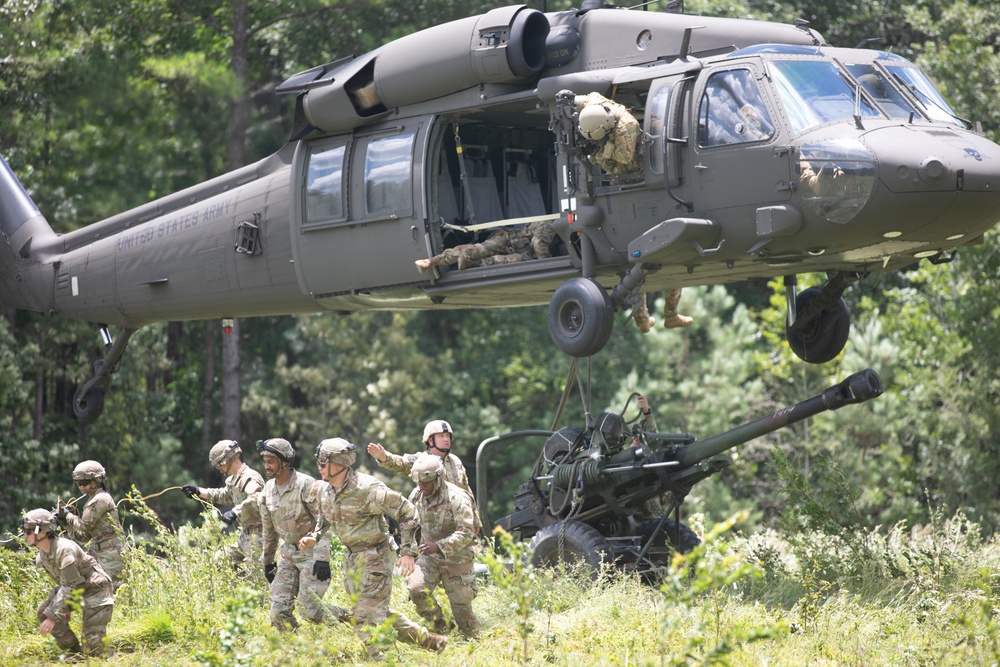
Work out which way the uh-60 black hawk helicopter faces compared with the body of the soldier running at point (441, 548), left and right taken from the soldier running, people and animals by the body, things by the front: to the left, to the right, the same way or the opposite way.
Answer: to the left

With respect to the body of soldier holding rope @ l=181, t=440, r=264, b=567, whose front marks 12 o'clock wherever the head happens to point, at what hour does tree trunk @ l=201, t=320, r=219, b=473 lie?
The tree trunk is roughly at 3 o'clock from the soldier holding rope.

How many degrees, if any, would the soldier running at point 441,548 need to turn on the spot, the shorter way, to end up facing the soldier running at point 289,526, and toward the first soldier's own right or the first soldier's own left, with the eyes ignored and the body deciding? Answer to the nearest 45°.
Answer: approximately 90° to the first soldier's own right

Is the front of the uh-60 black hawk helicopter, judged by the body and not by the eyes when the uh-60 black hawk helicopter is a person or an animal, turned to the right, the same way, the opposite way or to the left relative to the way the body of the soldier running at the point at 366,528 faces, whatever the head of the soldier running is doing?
to the left

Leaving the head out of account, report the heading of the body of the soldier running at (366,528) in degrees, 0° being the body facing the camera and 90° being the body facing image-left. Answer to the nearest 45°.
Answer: approximately 45°

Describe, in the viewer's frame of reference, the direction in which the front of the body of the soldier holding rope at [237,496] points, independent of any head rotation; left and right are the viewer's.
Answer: facing to the left of the viewer

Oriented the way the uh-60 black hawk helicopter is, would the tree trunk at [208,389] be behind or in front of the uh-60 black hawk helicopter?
behind

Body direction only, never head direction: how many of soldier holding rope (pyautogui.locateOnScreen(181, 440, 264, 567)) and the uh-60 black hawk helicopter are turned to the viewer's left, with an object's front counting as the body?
1

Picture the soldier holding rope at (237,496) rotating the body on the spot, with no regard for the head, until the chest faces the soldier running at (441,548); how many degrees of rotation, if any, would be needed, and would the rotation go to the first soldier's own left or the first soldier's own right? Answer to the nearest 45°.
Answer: approximately 135° to the first soldier's own left

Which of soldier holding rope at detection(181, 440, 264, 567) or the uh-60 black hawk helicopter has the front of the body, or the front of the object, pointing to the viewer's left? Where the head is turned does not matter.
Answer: the soldier holding rope

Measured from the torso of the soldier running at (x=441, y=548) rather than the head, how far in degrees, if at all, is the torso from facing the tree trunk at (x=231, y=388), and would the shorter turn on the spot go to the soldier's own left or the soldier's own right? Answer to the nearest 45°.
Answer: approximately 135° to the soldier's own right
